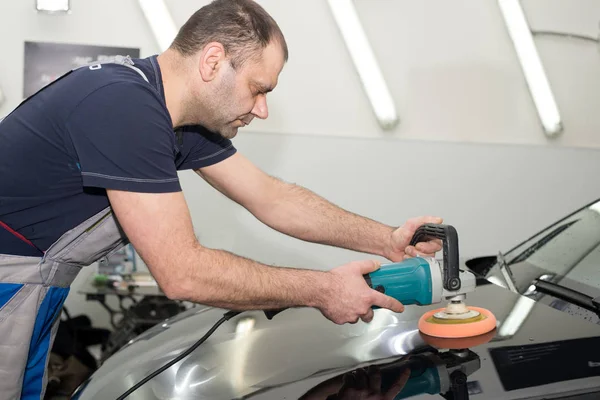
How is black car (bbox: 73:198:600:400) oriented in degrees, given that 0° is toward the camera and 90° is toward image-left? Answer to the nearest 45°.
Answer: approximately 45°

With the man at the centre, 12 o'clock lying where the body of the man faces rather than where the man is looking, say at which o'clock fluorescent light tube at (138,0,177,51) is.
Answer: The fluorescent light tube is roughly at 9 o'clock from the man.

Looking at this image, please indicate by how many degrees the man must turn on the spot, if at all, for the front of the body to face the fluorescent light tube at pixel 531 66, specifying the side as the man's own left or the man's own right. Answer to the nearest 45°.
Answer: approximately 45° to the man's own left

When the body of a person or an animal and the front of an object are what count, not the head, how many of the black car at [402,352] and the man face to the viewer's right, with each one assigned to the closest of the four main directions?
1

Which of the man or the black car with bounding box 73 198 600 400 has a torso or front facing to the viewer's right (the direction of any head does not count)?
the man

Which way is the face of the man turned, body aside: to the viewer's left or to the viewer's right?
to the viewer's right

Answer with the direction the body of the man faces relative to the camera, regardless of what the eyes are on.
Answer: to the viewer's right

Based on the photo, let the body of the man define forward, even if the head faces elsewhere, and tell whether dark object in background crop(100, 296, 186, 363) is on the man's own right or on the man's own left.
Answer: on the man's own left
